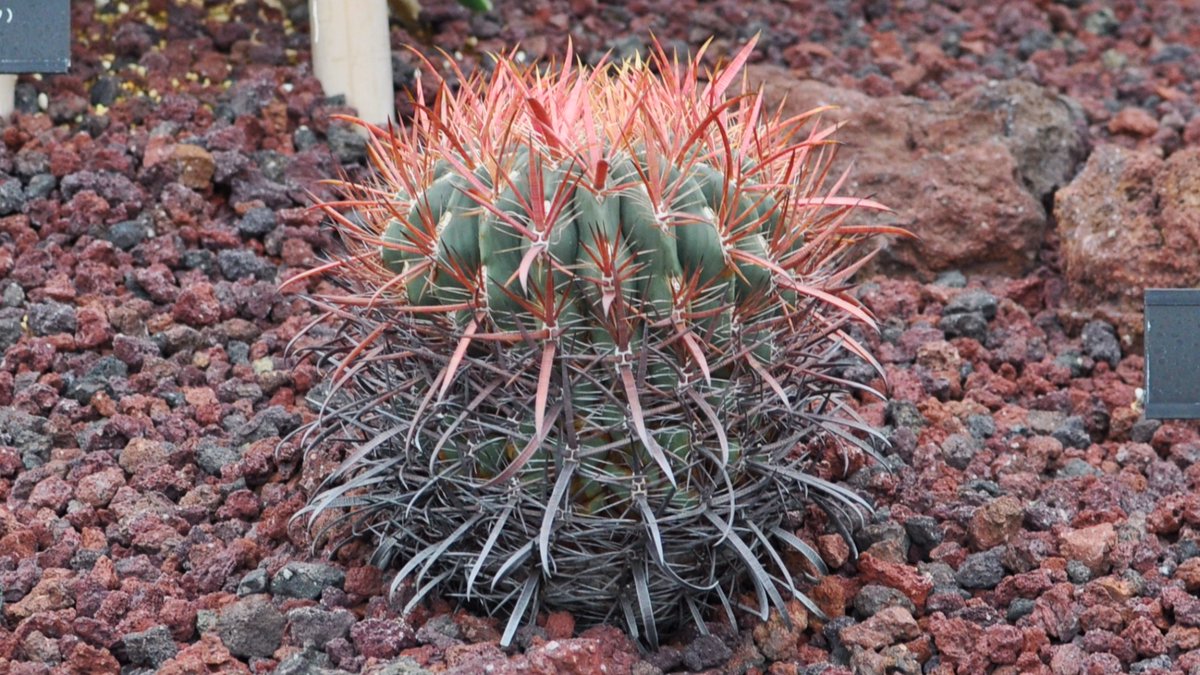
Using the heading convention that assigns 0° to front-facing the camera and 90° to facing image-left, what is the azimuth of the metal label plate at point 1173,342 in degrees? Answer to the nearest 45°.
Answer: approximately 0°

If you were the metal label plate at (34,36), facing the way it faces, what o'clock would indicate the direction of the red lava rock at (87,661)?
The red lava rock is roughly at 12 o'clock from the metal label plate.

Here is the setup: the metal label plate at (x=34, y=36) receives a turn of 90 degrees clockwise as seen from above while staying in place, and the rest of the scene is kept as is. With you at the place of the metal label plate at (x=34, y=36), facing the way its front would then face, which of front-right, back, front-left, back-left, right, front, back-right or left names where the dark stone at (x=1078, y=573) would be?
back-left

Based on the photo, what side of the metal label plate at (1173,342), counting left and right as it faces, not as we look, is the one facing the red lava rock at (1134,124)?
back

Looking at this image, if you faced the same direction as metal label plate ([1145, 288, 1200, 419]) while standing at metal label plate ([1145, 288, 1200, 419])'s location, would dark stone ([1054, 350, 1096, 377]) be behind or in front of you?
behind

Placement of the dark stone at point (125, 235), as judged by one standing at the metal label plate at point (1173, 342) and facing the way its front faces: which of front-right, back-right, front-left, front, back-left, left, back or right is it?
right

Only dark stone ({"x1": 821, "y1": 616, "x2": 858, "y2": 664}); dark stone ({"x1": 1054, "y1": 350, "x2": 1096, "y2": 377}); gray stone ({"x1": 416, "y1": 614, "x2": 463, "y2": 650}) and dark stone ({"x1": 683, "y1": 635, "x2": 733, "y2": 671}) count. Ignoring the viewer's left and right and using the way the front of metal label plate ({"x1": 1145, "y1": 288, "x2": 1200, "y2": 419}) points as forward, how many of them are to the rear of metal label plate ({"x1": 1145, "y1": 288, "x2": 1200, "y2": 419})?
1

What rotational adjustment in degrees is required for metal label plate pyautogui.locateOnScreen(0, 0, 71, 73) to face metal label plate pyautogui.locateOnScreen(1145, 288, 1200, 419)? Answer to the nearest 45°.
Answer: approximately 45° to its left

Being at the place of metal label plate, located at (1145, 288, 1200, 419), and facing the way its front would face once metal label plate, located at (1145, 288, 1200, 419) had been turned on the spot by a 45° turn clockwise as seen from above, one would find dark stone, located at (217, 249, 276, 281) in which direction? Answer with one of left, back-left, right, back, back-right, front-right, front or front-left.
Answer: front-right

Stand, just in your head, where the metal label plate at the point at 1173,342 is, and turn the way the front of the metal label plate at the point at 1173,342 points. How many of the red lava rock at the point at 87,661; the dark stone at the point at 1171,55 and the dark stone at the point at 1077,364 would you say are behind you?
2

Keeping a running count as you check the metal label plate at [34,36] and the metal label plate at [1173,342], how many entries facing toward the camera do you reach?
2

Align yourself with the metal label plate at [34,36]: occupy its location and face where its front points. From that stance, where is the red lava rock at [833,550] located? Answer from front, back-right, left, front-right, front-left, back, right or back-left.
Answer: front-left

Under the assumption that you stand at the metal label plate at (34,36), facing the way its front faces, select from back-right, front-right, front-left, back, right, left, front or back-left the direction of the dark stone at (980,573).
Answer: front-left

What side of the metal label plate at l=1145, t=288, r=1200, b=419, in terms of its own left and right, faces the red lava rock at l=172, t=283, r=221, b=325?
right

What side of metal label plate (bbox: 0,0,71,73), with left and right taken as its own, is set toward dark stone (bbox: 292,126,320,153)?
left

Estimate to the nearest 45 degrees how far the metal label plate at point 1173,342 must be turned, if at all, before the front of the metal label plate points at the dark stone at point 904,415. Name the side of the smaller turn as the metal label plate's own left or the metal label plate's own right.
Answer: approximately 135° to the metal label plate's own right
